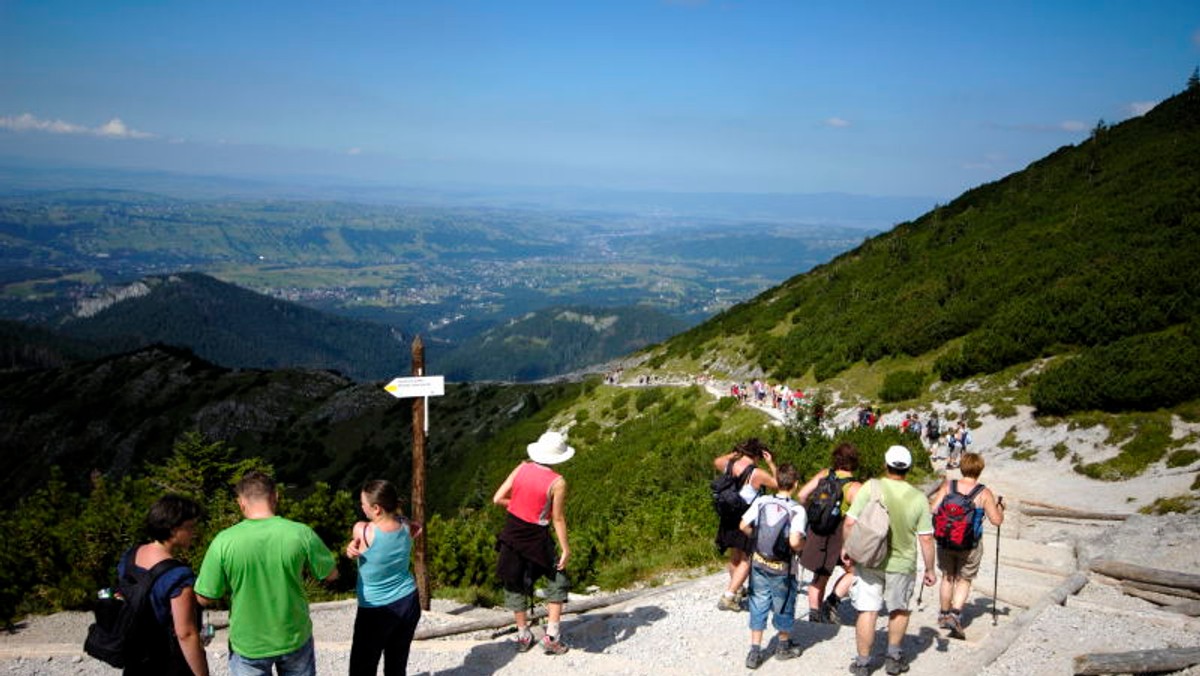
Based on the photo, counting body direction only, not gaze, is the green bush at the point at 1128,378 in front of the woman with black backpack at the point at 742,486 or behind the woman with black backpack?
in front

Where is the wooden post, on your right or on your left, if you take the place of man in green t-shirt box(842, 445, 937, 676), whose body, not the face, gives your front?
on your left

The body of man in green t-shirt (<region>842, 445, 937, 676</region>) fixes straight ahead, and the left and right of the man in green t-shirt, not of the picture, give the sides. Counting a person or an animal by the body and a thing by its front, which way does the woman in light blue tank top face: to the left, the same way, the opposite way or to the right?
the same way

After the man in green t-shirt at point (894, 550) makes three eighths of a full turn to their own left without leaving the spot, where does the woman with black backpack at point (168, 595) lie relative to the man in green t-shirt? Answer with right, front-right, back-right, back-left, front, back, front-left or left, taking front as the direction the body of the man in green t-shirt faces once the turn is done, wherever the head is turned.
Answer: front

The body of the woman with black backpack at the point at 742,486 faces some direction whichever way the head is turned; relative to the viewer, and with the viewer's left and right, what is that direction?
facing away from the viewer and to the right of the viewer

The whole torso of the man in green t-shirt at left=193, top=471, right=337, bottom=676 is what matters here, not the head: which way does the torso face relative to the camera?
away from the camera

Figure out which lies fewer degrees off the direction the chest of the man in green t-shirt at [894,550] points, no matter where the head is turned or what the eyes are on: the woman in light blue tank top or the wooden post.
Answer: the wooden post

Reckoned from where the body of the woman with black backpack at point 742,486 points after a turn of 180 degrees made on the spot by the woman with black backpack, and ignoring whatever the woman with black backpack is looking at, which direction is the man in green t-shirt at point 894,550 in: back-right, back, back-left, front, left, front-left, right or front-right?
left

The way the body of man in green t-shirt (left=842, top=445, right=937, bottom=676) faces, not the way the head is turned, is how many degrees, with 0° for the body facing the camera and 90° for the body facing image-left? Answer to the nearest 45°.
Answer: approximately 180°

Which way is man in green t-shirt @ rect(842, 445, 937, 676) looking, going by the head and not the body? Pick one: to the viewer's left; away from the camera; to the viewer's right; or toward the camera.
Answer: away from the camera

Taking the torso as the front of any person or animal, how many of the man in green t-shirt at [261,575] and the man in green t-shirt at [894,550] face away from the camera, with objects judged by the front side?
2
